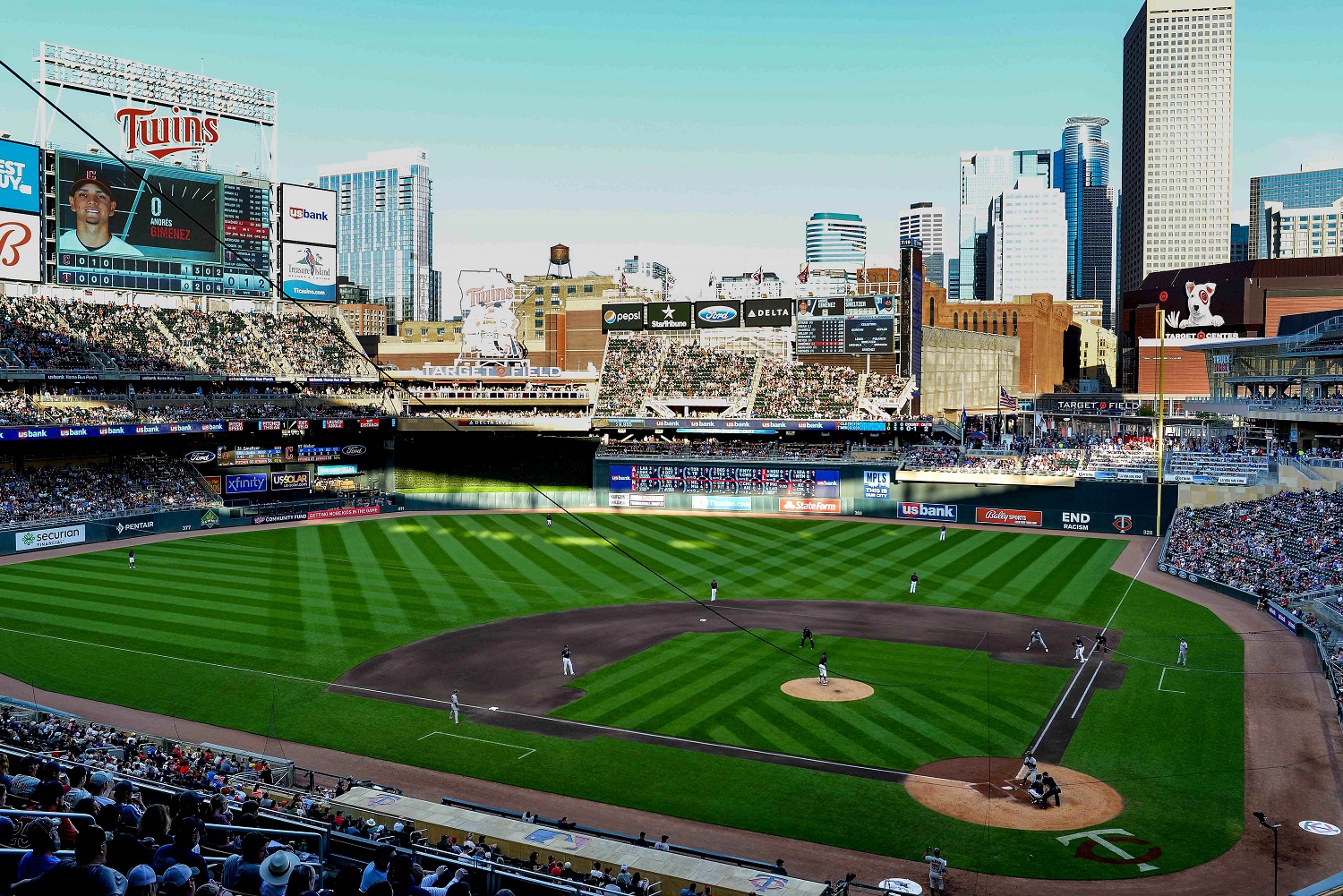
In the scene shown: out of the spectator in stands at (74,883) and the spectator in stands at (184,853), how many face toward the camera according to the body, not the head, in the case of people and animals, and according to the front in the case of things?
0

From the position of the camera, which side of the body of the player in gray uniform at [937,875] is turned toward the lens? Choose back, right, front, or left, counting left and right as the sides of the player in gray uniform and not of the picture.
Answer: back

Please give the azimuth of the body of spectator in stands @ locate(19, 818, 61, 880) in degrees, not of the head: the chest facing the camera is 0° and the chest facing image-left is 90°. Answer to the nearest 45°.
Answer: approximately 225°

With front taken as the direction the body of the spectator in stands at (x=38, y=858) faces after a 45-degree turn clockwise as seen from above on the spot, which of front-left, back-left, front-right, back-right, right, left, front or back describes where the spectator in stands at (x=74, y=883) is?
right

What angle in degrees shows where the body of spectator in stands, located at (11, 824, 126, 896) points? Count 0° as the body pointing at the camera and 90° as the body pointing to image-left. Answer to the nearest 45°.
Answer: approximately 225°

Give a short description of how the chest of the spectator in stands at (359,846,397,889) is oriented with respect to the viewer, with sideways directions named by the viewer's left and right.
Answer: facing away from the viewer and to the right of the viewer

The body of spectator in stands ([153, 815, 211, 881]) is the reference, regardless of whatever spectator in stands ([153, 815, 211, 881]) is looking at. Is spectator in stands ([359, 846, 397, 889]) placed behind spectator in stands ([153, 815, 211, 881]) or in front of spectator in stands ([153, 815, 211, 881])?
in front

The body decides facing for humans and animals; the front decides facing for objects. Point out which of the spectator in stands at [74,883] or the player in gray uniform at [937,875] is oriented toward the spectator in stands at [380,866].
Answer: the spectator in stands at [74,883]

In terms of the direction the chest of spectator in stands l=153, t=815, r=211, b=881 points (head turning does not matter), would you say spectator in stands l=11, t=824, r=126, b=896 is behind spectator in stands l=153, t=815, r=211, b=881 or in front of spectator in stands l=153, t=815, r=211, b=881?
behind

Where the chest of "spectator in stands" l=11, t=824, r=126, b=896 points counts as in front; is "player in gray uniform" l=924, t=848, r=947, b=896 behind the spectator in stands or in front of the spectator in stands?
in front

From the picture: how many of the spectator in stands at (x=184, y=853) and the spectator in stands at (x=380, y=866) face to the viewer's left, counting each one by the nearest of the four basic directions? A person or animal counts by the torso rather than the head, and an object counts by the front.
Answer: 0

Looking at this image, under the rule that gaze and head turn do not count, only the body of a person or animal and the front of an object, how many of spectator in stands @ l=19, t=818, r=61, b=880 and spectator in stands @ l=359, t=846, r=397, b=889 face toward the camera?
0
